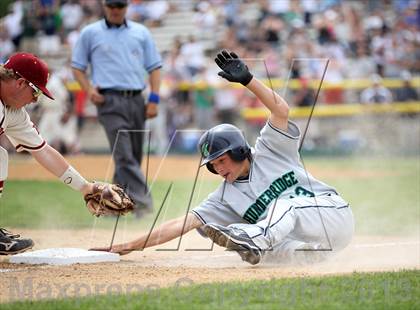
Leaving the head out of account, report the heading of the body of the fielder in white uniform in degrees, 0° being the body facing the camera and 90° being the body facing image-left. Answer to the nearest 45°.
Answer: approximately 270°
